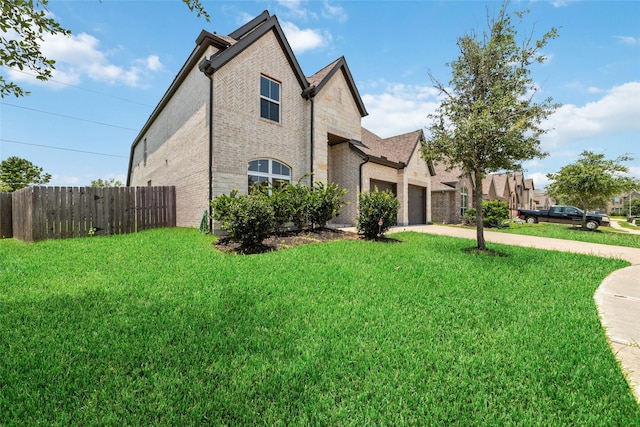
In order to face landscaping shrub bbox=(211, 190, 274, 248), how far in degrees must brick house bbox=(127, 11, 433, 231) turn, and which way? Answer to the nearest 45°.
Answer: approximately 45° to its right

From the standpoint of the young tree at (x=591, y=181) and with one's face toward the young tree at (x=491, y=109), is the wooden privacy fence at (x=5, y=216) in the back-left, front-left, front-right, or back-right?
front-right

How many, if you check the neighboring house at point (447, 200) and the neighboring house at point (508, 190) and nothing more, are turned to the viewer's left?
0

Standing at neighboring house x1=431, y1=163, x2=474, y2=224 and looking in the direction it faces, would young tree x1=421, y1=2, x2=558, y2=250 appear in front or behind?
in front

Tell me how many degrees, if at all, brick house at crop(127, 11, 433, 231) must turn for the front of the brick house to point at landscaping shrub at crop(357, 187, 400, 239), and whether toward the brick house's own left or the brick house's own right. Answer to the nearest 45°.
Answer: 0° — it already faces it

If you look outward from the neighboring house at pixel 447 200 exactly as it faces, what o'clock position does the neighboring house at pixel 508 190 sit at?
the neighboring house at pixel 508 190 is roughly at 8 o'clock from the neighboring house at pixel 447 200.

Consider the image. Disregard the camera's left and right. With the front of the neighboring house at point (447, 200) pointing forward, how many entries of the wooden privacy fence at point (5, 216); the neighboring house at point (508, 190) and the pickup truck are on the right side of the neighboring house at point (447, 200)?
1

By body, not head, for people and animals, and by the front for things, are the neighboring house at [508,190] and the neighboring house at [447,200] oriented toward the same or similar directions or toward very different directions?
same or similar directions

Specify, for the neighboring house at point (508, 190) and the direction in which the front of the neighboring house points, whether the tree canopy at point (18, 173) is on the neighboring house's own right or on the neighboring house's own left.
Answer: on the neighboring house's own right
